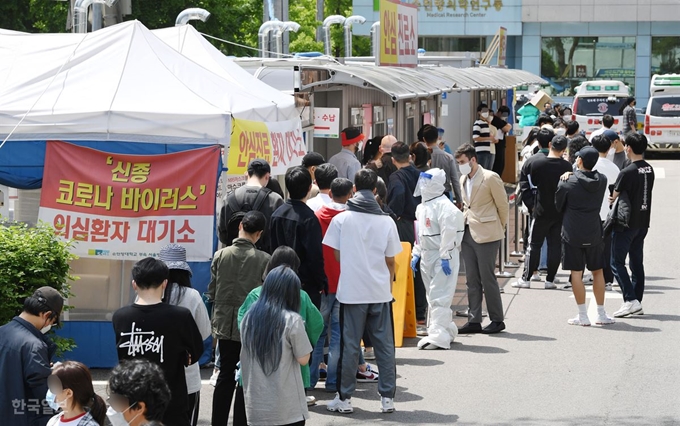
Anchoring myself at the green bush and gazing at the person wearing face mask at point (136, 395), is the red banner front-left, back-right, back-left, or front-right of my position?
back-left

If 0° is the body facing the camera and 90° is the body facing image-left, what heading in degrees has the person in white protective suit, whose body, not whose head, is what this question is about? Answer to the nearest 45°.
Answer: approximately 45°

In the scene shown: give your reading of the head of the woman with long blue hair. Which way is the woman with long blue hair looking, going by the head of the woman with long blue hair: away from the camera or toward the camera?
away from the camera

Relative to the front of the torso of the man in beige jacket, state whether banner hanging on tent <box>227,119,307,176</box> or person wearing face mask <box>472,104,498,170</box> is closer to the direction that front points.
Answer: the banner hanging on tent

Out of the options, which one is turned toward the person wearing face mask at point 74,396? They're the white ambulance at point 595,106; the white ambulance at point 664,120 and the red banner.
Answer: the red banner

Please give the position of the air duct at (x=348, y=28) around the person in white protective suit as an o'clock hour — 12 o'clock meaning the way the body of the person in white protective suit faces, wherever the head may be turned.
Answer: The air duct is roughly at 4 o'clock from the person in white protective suit.

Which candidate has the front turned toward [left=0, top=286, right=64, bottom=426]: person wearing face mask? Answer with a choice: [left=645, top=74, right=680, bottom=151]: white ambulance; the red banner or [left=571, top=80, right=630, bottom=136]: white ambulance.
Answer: the red banner

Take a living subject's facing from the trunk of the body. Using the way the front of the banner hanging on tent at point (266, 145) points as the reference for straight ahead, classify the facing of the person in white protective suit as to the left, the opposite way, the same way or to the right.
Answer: to the right

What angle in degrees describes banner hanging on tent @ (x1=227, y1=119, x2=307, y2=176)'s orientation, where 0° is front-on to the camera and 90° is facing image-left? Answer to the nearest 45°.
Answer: approximately 315°
